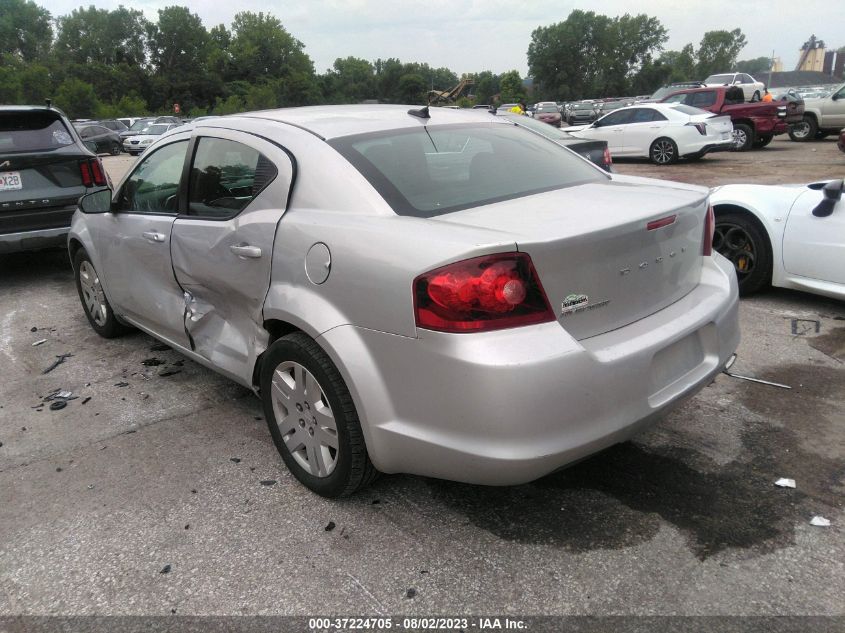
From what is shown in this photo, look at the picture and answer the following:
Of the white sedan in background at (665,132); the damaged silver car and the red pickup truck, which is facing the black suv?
the damaged silver car

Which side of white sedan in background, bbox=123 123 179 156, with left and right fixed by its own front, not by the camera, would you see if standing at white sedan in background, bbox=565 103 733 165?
left

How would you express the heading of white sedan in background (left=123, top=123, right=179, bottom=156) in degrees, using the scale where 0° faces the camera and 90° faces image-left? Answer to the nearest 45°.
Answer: approximately 45°

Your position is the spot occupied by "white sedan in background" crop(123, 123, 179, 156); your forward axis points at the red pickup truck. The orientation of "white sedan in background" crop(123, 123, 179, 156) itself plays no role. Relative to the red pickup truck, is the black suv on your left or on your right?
right

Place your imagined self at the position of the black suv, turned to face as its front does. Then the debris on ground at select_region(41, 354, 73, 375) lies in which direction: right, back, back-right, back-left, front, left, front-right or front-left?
back

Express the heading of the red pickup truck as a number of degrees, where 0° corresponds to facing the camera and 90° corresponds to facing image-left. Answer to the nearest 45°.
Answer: approximately 135°

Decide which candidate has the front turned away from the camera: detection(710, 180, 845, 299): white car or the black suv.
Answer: the black suv

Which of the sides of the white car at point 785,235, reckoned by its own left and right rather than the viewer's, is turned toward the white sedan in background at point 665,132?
right

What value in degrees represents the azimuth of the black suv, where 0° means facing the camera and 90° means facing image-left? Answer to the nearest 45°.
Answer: approximately 180°

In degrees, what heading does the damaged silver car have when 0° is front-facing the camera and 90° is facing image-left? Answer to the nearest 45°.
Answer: approximately 135°

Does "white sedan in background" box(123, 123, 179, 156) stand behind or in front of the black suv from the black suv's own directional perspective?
in front
